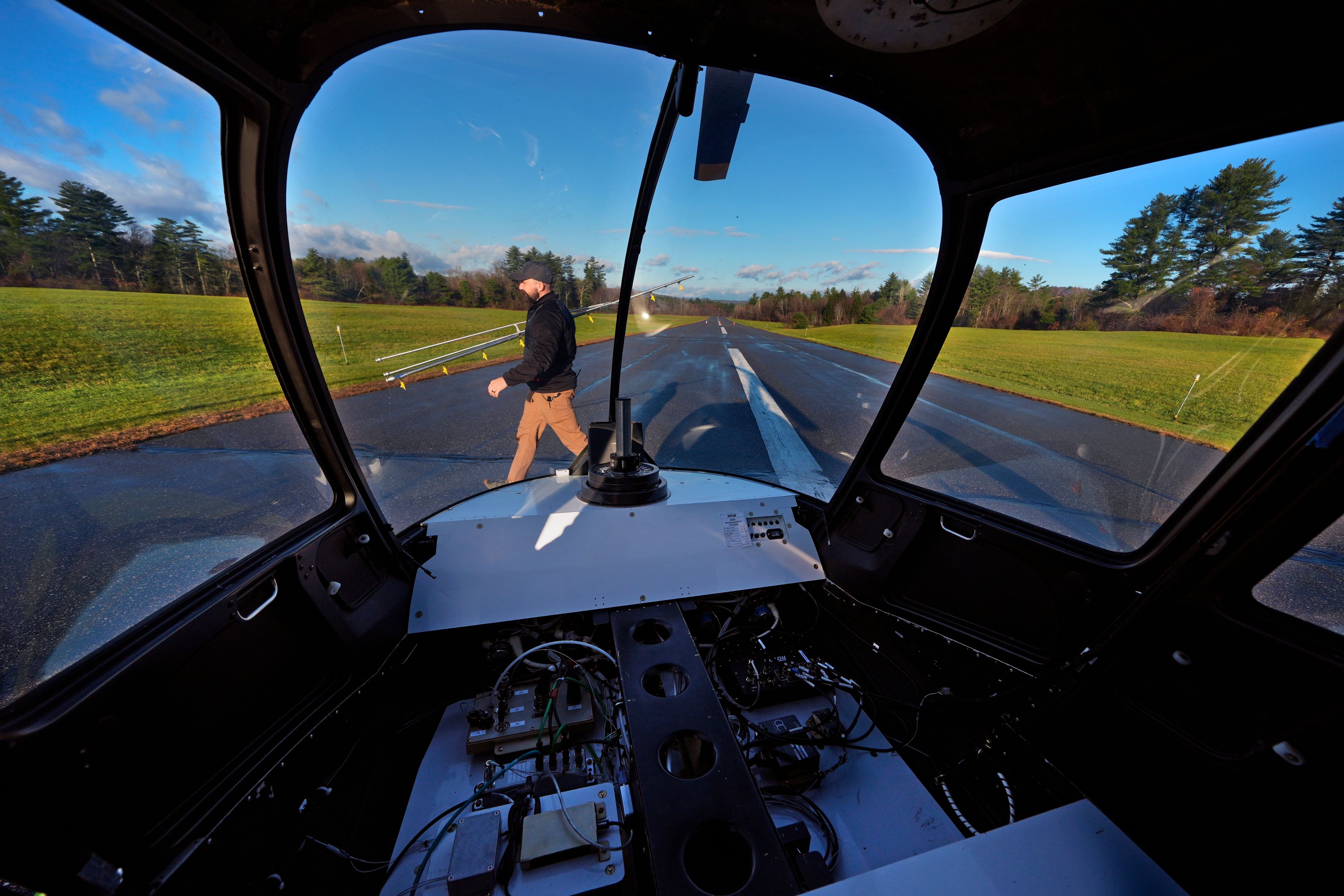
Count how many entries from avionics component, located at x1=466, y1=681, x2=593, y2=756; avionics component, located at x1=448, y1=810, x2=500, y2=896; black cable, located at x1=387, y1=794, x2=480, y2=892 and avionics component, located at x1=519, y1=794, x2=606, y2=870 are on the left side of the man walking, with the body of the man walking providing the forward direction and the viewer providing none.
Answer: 4

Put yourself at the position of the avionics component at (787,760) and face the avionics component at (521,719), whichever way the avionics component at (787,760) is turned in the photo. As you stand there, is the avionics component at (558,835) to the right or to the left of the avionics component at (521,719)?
left

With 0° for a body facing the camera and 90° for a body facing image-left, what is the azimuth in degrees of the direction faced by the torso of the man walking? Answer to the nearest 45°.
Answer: approximately 90°

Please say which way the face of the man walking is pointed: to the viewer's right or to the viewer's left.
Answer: to the viewer's left

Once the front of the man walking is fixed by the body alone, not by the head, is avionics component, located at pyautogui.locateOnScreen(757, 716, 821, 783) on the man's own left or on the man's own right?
on the man's own left

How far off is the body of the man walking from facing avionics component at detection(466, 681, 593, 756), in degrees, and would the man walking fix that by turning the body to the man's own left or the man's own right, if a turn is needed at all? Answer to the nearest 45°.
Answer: approximately 90° to the man's own left

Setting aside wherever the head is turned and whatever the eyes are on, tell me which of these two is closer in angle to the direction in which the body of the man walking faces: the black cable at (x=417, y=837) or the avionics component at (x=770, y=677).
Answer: the black cable

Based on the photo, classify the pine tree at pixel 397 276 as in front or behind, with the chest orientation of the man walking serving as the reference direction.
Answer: in front

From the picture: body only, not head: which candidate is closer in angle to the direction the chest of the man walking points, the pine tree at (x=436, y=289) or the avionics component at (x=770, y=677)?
the pine tree

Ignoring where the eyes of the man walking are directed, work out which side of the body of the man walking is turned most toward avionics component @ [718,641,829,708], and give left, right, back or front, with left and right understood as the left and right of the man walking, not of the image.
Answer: left
